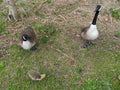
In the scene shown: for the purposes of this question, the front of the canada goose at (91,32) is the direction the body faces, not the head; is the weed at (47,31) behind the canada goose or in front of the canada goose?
behind

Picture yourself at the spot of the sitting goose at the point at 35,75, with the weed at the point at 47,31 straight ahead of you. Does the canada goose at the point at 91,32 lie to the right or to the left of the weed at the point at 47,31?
right
